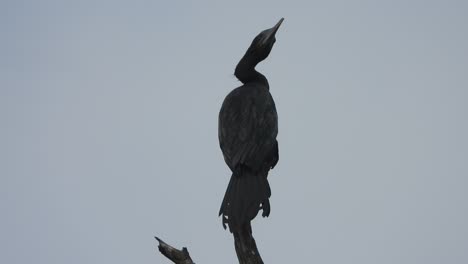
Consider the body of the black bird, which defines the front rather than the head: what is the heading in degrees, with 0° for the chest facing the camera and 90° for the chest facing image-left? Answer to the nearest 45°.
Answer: approximately 225°
